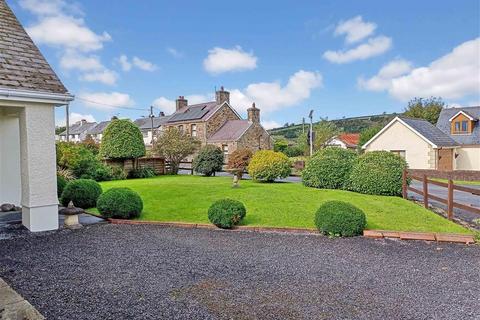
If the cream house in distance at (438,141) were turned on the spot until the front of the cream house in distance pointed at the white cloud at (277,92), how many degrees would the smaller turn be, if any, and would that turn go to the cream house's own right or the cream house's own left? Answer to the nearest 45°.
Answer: approximately 90° to the cream house's own right

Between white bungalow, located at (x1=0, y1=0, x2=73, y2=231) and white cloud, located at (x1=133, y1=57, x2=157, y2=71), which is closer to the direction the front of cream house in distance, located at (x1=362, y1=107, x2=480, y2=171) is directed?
the white bungalow

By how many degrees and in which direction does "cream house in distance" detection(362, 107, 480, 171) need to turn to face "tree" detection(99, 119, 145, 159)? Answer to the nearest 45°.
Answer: approximately 45° to its right

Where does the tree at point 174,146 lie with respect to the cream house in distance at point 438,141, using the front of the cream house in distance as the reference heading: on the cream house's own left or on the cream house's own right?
on the cream house's own right

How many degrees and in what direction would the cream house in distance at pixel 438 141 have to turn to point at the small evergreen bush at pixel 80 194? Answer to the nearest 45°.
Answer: approximately 45° to its right

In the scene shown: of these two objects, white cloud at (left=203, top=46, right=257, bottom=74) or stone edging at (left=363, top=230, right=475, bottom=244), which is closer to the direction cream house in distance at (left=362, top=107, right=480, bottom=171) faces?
the stone edging

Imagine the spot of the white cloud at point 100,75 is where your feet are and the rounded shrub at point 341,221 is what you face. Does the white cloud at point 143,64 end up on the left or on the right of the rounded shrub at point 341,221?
left

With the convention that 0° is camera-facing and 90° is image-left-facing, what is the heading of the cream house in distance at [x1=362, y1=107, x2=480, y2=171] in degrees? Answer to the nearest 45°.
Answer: approximately 0°

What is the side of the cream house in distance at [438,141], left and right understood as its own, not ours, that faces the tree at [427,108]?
back
